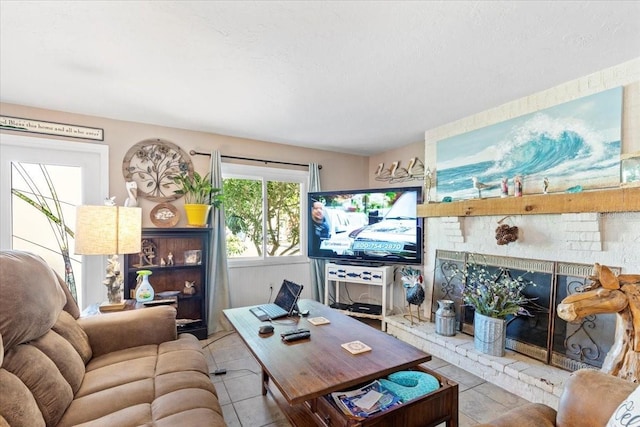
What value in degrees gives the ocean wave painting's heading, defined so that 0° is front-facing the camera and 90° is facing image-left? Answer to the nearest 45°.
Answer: approximately 45°

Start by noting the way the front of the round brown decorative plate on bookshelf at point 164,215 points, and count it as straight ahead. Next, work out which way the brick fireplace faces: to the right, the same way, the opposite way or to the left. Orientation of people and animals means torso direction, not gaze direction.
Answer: to the right

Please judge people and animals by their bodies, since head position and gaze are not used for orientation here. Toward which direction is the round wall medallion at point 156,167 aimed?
toward the camera

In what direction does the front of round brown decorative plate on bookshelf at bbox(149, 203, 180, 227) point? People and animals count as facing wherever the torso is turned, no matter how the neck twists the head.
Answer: toward the camera

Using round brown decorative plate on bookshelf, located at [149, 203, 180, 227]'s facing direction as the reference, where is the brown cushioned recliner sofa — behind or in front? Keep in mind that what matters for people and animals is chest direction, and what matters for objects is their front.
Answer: in front

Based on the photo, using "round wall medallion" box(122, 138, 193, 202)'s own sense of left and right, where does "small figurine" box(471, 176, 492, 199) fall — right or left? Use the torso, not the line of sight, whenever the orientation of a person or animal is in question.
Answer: on its left

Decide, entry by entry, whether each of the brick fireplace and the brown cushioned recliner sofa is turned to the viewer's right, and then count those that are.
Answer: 1

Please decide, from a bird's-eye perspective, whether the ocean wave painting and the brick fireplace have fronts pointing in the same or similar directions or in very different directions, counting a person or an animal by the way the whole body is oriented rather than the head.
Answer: same or similar directions

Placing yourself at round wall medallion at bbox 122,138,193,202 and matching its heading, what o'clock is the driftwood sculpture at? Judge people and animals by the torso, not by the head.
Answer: The driftwood sculpture is roughly at 11 o'clock from the round wall medallion.

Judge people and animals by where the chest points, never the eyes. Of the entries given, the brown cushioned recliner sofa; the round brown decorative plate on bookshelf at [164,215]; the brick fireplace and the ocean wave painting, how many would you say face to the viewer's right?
1

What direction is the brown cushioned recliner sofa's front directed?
to the viewer's right

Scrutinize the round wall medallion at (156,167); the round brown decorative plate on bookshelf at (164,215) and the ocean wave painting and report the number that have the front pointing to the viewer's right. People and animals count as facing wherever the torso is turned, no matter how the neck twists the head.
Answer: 0

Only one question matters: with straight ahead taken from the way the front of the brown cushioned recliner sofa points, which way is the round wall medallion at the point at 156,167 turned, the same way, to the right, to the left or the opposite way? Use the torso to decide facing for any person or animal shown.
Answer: to the right

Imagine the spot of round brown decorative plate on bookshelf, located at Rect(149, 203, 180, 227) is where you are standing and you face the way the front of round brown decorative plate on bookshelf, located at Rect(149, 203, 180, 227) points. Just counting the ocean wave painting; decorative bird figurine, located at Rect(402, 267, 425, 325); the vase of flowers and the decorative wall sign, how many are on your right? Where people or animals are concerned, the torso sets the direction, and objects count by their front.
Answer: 1

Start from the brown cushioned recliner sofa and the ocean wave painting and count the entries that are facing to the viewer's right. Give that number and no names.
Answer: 1
